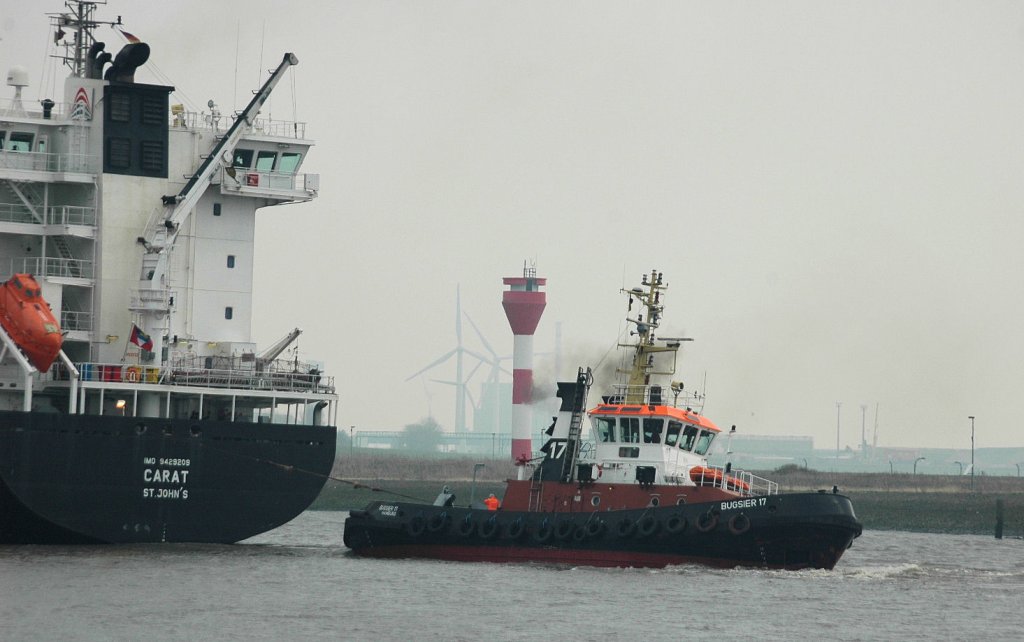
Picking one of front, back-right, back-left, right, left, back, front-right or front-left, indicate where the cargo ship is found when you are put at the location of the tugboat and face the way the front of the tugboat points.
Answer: back

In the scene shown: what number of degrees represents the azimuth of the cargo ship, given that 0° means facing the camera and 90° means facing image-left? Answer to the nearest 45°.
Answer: approximately 180°

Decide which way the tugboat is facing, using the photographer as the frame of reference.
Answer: facing to the right of the viewer

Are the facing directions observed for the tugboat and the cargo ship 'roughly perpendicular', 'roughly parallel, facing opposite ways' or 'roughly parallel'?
roughly perpendicular

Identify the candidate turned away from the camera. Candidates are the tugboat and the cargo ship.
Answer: the cargo ship

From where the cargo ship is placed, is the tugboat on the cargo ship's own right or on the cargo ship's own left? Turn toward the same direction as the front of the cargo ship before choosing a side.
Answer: on the cargo ship's own right

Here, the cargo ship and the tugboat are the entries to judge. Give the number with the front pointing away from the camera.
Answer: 1
